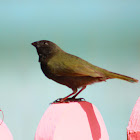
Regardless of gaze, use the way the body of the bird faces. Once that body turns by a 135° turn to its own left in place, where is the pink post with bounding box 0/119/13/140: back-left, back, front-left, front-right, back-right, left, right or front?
back-right

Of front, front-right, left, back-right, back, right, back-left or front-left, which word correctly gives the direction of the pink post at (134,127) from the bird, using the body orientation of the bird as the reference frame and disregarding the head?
back-left

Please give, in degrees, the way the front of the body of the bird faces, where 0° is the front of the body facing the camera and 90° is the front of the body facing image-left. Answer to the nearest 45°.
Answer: approximately 90°
